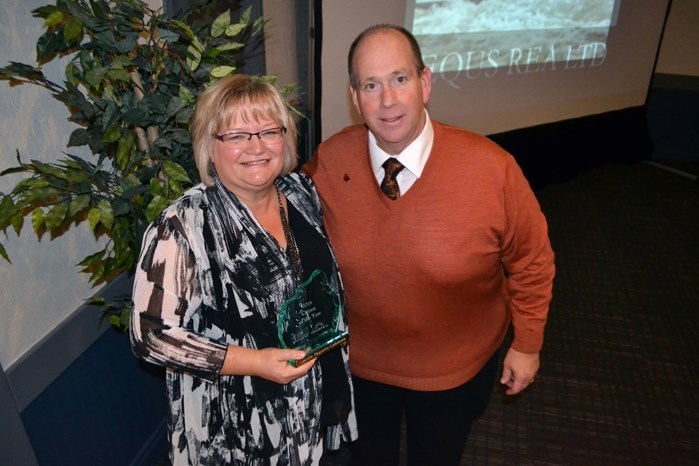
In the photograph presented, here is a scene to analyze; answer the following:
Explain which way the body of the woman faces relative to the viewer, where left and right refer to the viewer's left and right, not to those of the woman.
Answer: facing the viewer and to the right of the viewer

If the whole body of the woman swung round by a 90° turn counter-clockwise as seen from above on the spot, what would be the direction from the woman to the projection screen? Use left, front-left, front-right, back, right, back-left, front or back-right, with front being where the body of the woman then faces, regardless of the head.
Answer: front
